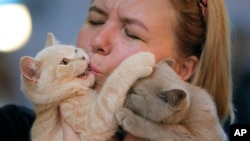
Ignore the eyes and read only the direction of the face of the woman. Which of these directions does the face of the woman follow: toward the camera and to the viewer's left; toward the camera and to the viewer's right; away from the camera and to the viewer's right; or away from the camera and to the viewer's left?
toward the camera and to the viewer's left

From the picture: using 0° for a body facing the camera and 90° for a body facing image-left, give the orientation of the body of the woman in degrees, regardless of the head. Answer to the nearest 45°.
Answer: approximately 45°
